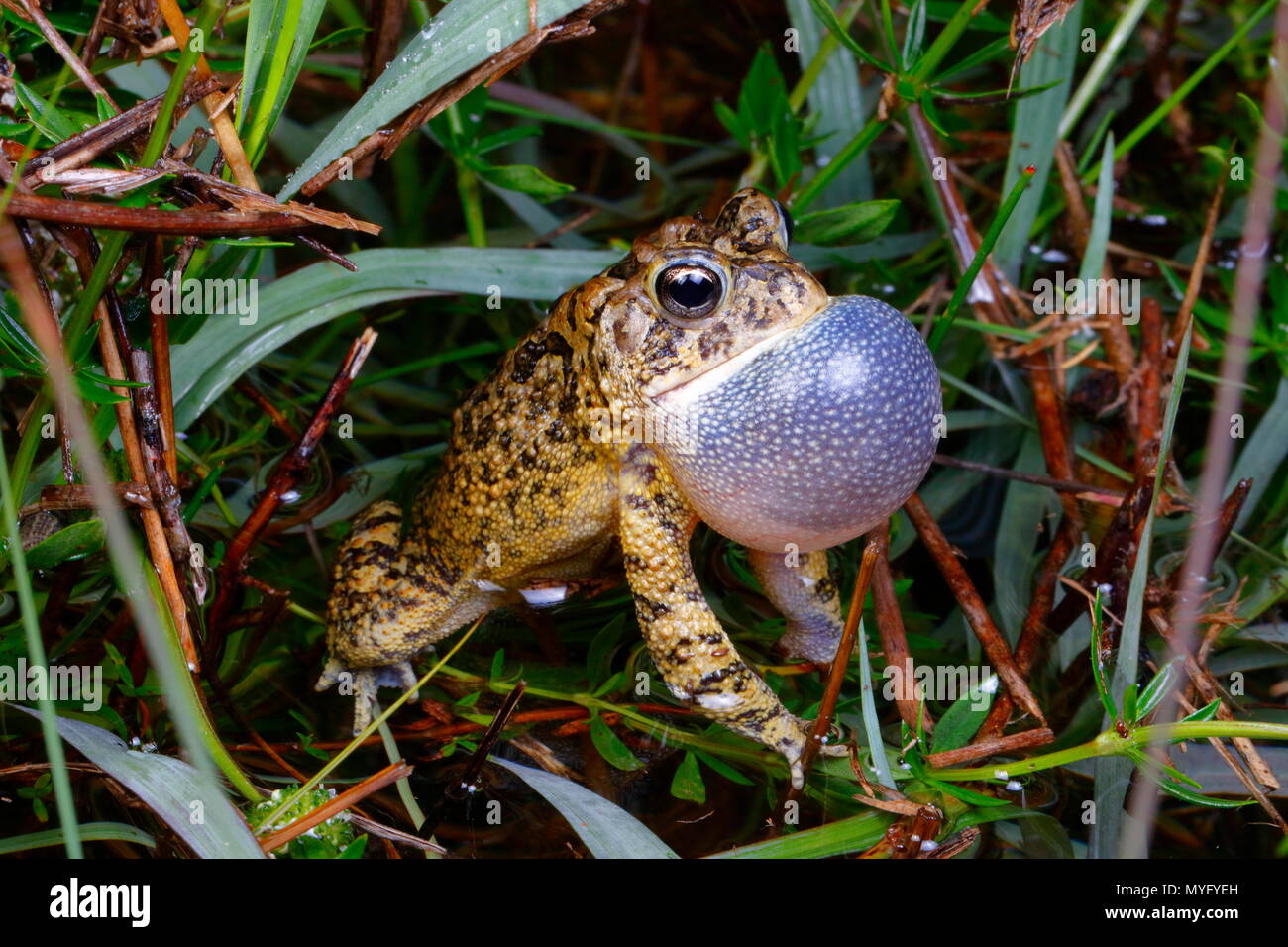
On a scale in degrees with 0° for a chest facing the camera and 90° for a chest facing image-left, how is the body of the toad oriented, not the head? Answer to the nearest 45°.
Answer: approximately 315°

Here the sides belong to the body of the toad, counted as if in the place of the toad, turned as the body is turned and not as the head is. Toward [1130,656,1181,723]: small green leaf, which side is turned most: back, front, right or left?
front

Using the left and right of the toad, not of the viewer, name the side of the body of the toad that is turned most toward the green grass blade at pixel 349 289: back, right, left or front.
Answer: back
